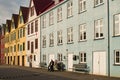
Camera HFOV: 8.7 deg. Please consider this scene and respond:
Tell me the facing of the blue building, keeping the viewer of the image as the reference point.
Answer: facing the viewer and to the left of the viewer
